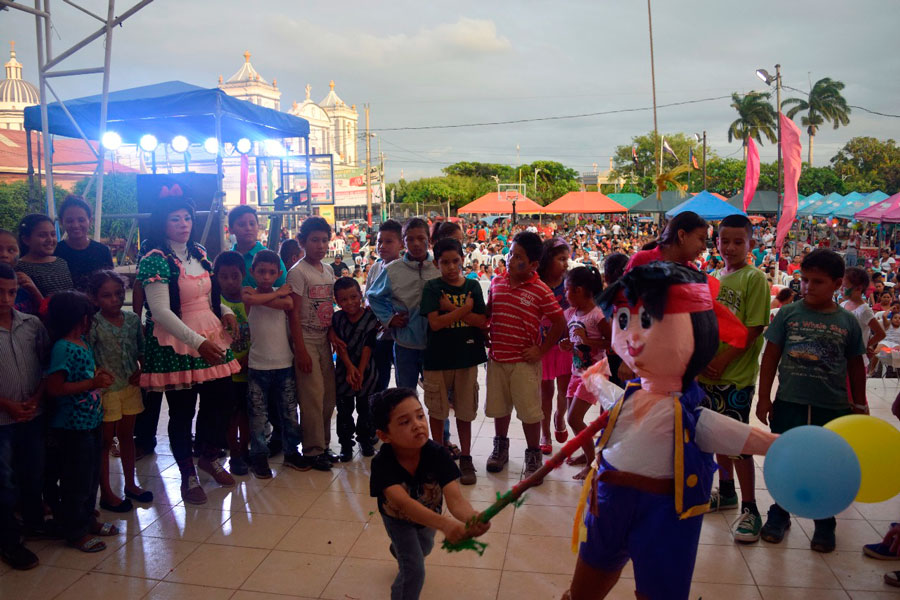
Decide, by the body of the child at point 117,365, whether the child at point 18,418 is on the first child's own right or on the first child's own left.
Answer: on the first child's own right

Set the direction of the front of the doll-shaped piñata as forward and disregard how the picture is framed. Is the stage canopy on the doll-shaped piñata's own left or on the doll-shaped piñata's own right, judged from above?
on the doll-shaped piñata's own right

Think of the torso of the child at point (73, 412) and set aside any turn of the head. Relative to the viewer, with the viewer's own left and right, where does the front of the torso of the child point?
facing to the right of the viewer

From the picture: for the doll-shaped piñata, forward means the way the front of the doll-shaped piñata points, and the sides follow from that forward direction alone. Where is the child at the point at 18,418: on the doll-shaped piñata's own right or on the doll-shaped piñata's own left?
on the doll-shaped piñata's own right

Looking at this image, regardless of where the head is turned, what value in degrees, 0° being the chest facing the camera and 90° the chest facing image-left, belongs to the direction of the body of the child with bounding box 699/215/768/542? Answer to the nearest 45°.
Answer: approximately 45°

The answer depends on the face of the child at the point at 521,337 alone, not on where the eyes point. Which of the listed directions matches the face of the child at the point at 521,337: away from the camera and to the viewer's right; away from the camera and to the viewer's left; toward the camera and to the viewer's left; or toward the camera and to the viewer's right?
toward the camera and to the viewer's left

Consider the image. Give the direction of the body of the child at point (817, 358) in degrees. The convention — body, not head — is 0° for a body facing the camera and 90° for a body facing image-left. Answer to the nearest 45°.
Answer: approximately 0°

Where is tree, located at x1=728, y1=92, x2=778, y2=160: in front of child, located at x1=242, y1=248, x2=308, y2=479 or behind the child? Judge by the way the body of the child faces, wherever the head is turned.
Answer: behind
